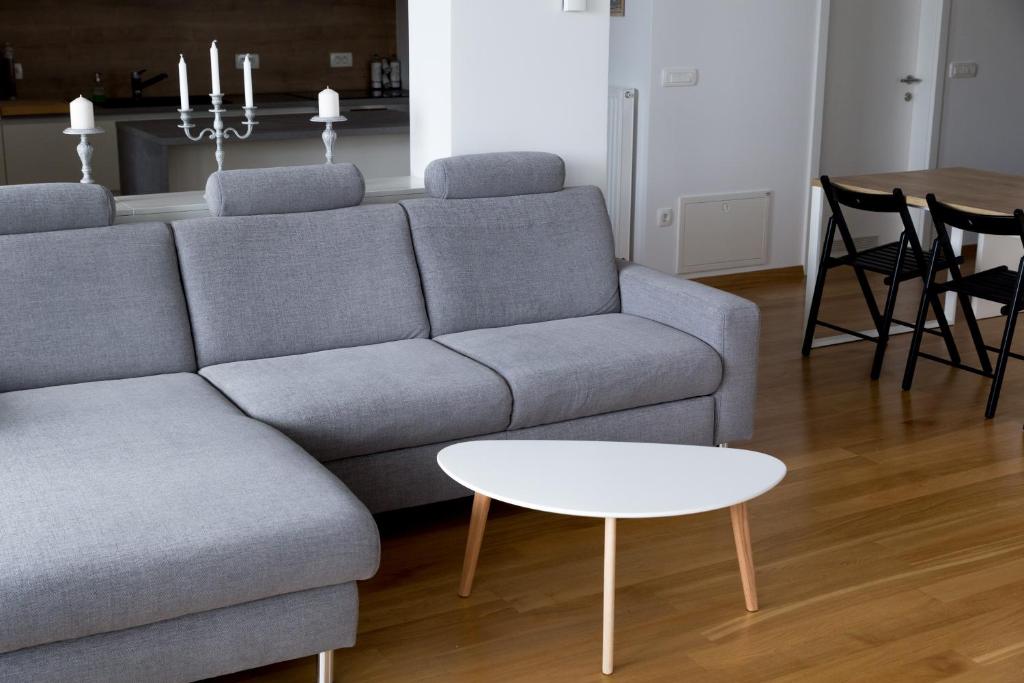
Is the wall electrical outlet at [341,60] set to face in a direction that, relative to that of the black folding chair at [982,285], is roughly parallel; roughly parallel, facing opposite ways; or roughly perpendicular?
roughly perpendicular

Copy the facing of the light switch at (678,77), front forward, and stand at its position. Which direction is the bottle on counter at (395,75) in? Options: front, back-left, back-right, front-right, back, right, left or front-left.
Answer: back-right

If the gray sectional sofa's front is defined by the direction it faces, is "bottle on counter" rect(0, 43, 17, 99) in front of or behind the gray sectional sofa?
behind

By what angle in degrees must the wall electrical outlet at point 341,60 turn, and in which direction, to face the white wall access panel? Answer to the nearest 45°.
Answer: approximately 45° to its left

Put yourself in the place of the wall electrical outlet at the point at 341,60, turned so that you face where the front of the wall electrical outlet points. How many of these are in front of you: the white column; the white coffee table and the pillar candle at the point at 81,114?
3

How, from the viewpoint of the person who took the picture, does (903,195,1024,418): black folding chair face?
facing away from the viewer and to the right of the viewer

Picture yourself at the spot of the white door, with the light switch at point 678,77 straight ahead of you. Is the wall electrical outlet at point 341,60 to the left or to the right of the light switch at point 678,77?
right

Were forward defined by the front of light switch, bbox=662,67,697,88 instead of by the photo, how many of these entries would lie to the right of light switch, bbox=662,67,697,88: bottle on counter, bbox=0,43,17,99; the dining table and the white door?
1

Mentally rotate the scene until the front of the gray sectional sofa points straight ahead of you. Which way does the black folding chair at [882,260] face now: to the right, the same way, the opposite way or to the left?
to the left

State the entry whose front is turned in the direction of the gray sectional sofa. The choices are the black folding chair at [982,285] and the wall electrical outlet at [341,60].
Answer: the wall electrical outlet

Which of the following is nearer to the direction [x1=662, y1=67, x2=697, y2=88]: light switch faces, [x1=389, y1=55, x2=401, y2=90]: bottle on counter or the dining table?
the dining table

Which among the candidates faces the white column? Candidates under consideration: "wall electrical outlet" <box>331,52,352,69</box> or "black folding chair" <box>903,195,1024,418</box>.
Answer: the wall electrical outlet

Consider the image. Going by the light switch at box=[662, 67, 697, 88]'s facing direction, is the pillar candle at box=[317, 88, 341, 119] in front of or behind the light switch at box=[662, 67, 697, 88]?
in front

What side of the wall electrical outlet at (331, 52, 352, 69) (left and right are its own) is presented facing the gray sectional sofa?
front
